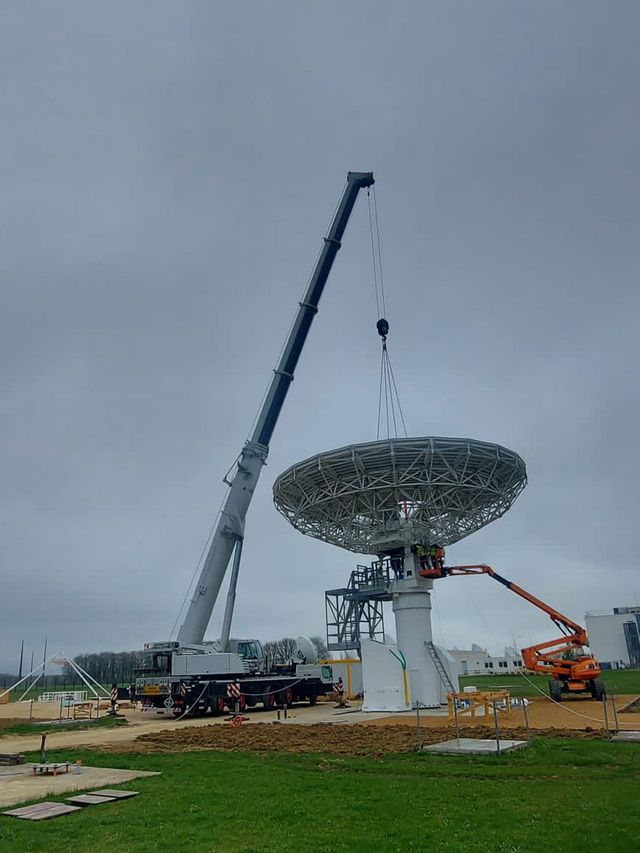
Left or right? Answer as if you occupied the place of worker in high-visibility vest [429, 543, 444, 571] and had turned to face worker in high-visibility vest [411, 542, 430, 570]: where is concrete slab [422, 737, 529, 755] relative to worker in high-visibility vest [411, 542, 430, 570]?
left

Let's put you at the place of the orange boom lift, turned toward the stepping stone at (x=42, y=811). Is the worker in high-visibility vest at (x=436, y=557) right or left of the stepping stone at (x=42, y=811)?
right

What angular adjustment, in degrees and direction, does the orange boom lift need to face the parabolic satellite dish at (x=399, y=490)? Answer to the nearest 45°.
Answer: approximately 45° to its left

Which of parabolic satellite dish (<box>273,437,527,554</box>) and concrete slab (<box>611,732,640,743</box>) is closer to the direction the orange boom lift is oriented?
the parabolic satellite dish

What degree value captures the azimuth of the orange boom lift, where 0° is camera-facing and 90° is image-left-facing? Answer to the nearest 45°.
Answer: approximately 90°
